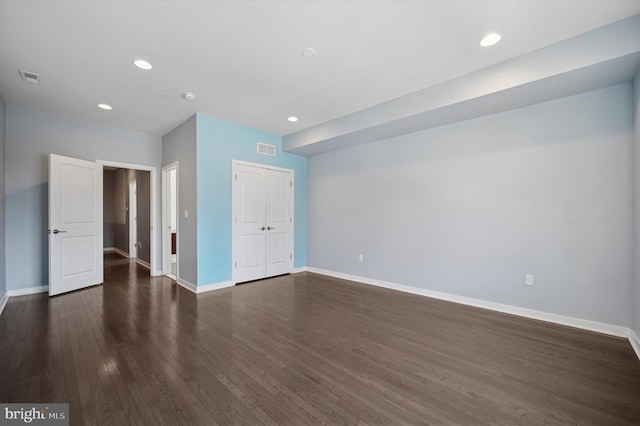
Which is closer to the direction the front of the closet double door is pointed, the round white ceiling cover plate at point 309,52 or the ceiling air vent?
the round white ceiling cover plate

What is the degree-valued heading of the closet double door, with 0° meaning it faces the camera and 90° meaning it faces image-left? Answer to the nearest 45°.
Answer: approximately 315°

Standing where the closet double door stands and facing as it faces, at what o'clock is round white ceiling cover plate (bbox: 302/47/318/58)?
The round white ceiling cover plate is roughly at 1 o'clock from the closet double door.

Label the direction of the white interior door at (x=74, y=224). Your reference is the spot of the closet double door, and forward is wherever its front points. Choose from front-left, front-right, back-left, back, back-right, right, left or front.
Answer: back-right

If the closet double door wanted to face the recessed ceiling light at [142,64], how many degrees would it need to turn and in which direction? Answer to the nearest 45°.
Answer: approximately 90° to its right

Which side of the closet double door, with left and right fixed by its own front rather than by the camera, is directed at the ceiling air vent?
right

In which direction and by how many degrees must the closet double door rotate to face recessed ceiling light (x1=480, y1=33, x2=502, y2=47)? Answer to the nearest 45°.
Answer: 0° — it already faces it
